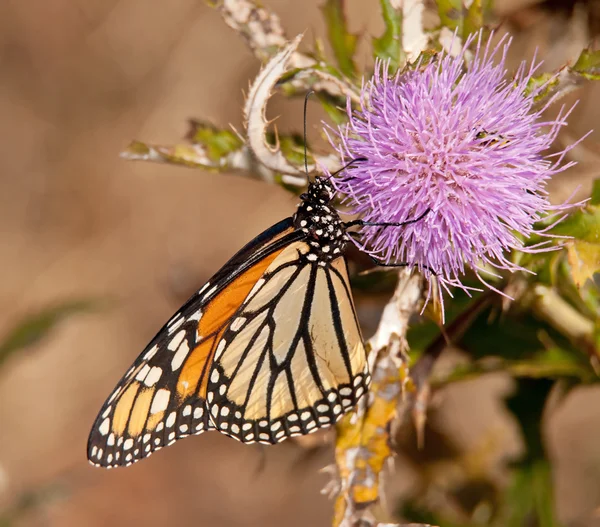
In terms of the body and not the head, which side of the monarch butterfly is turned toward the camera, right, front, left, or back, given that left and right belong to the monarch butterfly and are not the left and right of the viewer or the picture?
right
